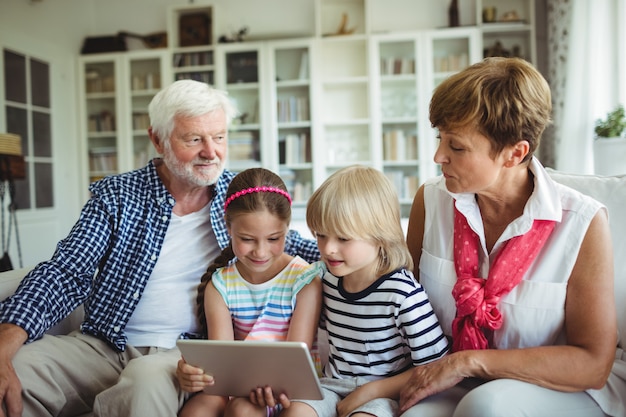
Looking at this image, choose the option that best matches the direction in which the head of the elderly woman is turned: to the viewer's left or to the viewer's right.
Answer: to the viewer's left

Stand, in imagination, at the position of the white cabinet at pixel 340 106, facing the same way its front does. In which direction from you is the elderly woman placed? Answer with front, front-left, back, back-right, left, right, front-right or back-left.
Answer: front

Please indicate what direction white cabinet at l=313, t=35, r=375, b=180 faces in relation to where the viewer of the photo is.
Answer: facing the viewer

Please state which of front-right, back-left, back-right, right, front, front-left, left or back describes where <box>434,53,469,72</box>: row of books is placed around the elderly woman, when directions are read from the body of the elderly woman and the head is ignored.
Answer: back-right

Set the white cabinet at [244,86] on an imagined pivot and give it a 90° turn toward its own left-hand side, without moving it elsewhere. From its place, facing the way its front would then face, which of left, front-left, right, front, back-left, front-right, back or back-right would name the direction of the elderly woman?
right

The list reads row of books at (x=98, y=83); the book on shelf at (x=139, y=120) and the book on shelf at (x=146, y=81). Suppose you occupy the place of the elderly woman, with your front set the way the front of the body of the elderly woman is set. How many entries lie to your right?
3

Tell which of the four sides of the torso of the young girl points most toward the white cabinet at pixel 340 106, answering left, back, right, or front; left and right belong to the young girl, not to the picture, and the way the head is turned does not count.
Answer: back

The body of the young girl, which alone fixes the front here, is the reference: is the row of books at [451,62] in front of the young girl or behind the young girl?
behind

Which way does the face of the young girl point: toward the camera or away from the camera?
toward the camera

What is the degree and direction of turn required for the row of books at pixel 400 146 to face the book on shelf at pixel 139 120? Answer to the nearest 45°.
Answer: approximately 90° to its right

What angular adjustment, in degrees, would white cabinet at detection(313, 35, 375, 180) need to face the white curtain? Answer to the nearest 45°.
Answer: approximately 45° to its left

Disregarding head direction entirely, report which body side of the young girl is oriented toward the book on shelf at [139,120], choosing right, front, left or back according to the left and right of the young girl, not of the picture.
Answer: back

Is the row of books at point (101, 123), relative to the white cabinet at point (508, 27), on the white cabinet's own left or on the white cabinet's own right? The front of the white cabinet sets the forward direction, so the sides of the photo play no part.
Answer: on the white cabinet's own right

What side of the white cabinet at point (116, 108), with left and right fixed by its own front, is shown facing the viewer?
front

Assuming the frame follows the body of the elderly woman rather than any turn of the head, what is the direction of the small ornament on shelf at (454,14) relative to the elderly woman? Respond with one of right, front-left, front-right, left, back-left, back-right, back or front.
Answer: back-right

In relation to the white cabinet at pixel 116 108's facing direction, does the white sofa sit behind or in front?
in front

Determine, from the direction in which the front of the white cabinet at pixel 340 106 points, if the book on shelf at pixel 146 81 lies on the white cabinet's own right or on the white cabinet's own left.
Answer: on the white cabinet's own right

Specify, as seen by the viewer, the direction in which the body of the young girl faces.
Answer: toward the camera
